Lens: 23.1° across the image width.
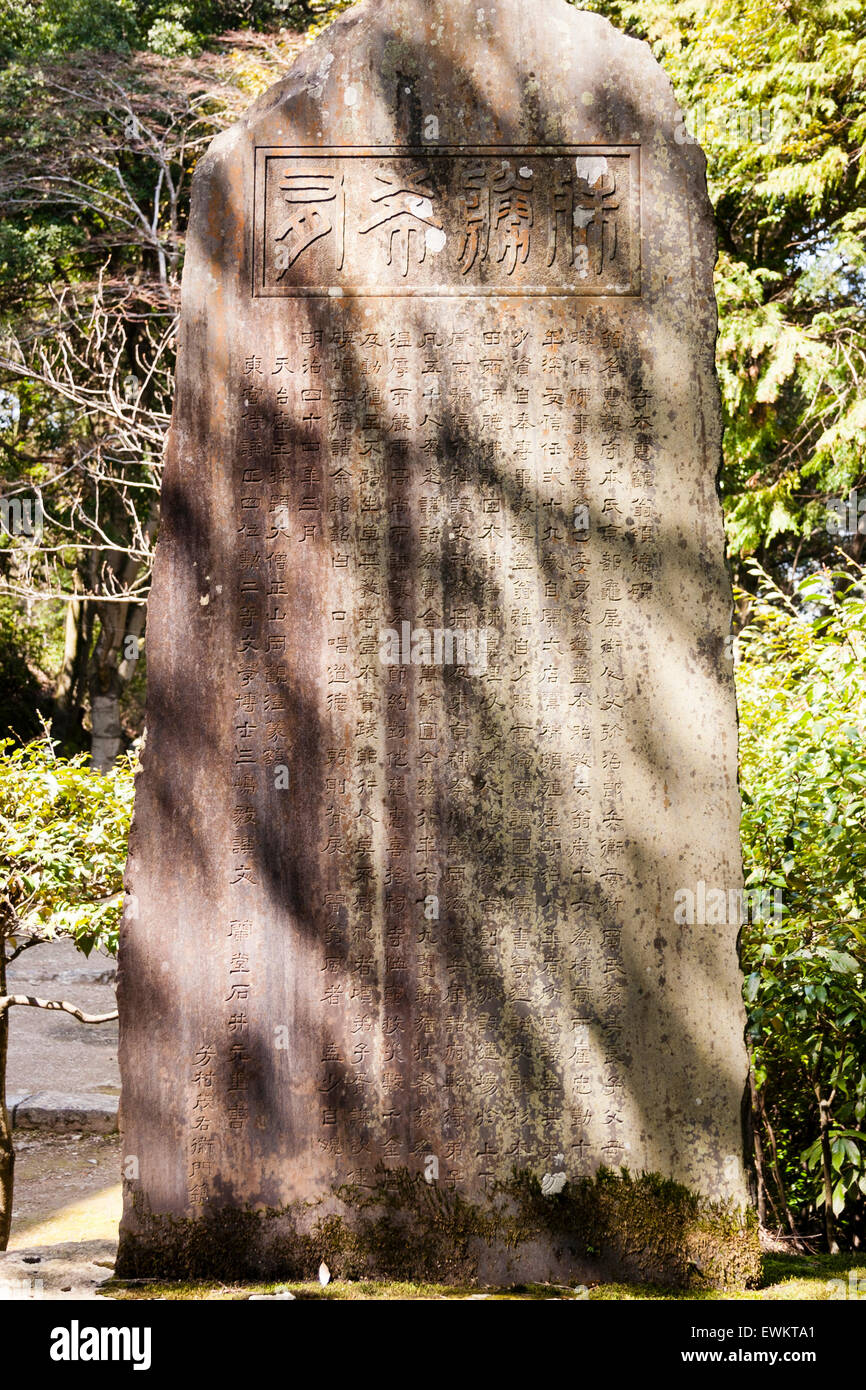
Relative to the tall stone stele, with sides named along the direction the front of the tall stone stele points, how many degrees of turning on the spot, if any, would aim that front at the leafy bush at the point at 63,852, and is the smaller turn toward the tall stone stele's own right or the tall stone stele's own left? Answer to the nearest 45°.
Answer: approximately 135° to the tall stone stele's own right

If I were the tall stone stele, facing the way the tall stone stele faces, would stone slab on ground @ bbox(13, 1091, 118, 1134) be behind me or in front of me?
behind

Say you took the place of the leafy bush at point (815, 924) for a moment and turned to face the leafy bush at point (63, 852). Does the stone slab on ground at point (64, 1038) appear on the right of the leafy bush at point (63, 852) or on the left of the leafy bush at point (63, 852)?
right

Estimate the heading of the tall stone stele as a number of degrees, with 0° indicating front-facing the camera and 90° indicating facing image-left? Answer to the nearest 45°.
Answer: approximately 0°

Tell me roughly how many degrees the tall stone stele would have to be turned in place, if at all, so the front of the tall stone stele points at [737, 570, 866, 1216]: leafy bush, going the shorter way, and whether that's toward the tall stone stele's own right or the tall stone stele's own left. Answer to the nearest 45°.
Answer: approximately 135° to the tall stone stele's own left
